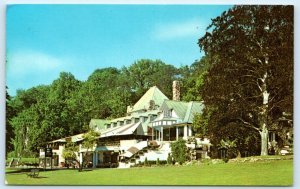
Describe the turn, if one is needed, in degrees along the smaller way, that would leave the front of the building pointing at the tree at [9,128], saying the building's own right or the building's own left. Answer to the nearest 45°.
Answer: approximately 45° to the building's own right

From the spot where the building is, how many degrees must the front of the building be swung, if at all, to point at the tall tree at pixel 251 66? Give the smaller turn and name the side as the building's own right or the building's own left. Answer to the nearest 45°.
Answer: approximately 135° to the building's own left

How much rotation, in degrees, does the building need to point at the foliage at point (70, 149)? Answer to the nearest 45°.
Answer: approximately 45° to its right

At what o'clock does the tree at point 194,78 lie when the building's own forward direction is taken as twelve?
The tree is roughly at 8 o'clock from the building.

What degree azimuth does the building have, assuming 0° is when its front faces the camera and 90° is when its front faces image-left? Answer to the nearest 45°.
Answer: approximately 45°
